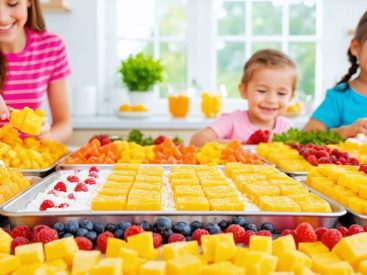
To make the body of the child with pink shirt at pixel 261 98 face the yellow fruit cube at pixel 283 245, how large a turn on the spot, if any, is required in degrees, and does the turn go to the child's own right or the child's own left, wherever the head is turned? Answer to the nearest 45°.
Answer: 0° — they already face it

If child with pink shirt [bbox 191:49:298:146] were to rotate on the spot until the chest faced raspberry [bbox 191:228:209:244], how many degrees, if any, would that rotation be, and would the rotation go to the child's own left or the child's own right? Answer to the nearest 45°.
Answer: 0° — they already face it

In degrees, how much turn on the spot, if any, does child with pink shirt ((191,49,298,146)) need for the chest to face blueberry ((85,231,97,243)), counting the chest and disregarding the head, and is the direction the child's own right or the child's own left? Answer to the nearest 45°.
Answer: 0° — they already face it

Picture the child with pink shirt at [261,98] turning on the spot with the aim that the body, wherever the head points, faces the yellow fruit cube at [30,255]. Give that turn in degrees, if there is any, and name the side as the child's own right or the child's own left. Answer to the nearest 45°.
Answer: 0° — they already face it

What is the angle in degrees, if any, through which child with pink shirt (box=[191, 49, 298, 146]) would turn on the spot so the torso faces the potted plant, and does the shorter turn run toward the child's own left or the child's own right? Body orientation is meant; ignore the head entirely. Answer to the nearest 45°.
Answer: approximately 135° to the child's own right

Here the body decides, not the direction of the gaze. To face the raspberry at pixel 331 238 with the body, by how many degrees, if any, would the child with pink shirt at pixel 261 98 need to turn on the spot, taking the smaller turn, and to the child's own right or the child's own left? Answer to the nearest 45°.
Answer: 0° — they already face it

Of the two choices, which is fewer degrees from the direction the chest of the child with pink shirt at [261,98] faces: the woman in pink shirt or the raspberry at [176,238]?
the raspberry

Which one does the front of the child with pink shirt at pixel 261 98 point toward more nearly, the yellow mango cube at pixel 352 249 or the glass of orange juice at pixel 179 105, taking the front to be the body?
the yellow mango cube

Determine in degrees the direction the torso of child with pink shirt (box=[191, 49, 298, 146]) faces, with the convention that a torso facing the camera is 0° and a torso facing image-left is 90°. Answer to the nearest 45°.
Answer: approximately 0°
